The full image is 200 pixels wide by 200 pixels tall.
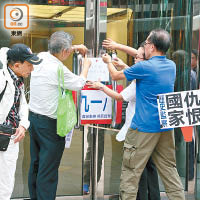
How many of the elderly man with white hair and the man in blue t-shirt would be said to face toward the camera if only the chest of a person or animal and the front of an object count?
0

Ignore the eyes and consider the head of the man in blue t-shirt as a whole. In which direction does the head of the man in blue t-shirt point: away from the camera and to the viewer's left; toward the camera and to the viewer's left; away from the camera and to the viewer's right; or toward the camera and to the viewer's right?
away from the camera and to the viewer's left

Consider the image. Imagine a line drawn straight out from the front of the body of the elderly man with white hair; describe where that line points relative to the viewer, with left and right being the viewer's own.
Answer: facing away from the viewer and to the right of the viewer

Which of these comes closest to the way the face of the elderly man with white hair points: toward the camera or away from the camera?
away from the camera

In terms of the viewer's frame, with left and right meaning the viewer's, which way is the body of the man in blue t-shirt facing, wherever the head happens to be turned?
facing away from the viewer and to the left of the viewer

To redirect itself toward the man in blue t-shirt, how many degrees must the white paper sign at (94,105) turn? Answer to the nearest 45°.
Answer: approximately 45° to its left

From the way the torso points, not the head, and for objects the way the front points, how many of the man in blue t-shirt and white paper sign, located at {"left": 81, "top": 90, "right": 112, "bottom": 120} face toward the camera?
1

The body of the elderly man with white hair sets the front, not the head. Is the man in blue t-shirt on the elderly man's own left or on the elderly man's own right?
on the elderly man's own right

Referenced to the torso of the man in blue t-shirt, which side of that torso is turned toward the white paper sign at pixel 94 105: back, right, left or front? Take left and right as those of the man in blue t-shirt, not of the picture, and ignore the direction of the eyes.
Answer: front

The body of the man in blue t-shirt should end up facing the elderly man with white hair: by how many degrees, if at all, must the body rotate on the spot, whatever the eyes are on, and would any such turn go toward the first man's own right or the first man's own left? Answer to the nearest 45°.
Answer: approximately 45° to the first man's own left
